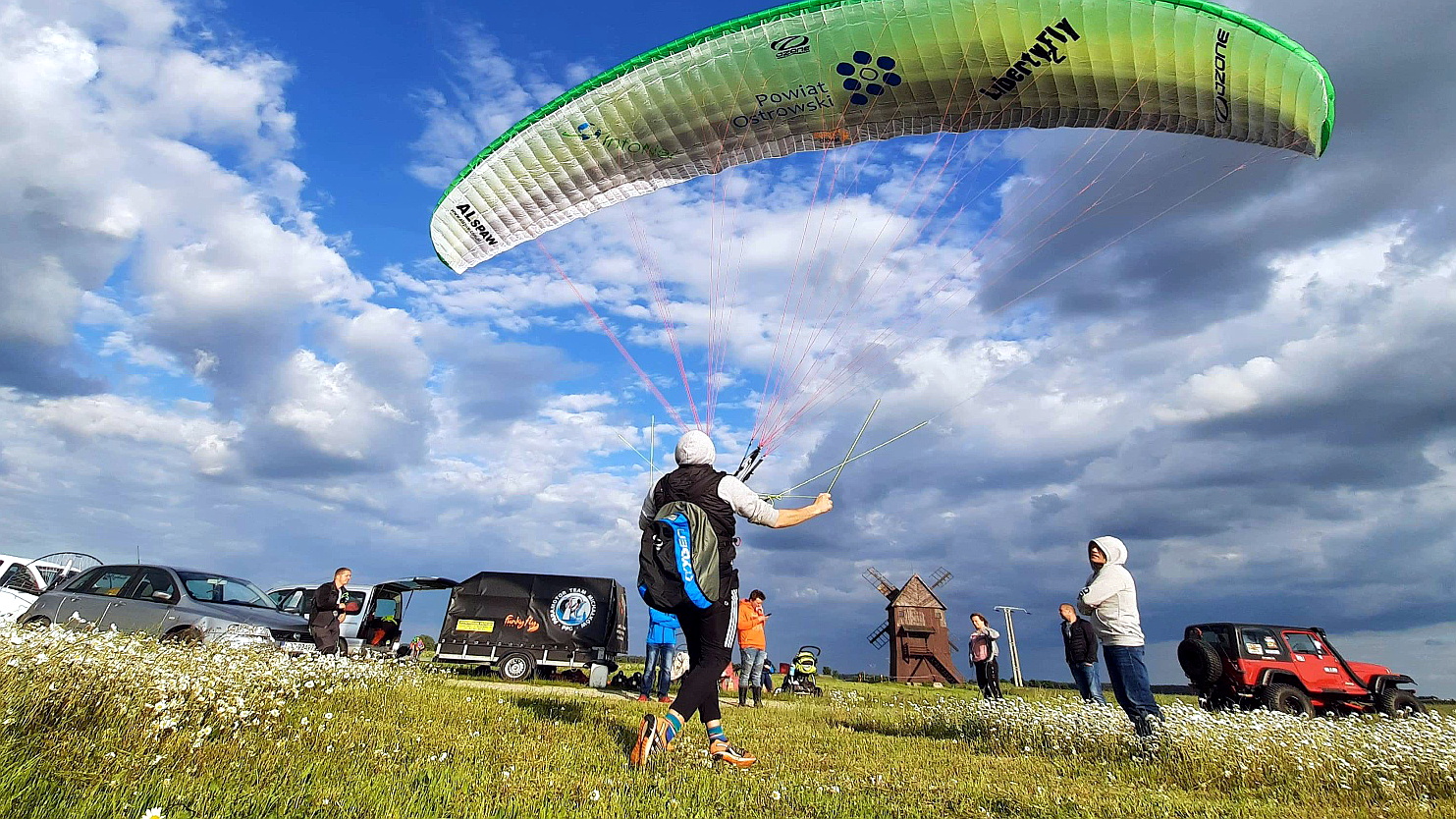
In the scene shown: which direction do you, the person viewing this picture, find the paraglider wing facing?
facing the viewer

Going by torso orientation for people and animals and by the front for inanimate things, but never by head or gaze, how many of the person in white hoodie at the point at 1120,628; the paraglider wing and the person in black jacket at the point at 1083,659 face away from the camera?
0

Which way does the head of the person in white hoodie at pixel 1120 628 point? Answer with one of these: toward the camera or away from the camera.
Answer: toward the camera

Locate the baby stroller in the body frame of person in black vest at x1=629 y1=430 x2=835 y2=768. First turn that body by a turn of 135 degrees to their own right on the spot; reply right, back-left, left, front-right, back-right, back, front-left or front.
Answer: back-left

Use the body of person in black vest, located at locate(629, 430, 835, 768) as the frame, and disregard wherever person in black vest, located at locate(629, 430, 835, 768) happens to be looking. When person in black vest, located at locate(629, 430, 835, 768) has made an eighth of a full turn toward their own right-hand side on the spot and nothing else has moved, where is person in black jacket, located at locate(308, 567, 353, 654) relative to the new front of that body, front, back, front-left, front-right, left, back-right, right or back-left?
left

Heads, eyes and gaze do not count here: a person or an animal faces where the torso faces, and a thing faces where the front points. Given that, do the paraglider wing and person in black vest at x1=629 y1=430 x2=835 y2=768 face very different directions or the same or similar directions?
very different directions

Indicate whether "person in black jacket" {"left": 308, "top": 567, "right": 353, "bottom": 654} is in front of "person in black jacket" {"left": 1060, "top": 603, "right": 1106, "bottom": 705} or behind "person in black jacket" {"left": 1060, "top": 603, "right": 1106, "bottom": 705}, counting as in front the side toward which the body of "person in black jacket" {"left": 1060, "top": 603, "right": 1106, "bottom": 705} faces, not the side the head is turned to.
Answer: in front

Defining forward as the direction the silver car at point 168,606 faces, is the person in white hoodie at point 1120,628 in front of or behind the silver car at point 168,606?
in front

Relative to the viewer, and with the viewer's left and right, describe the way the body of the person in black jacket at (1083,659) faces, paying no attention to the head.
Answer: facing the viewer and to the left of the viewer

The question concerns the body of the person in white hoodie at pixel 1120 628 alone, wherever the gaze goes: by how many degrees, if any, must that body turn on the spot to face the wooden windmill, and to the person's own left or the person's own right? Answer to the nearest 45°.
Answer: approximately 90° to the person's own right

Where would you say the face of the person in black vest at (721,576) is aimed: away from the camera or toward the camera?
away from the camera

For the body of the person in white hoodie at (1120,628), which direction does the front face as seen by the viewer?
to the viewer's left
